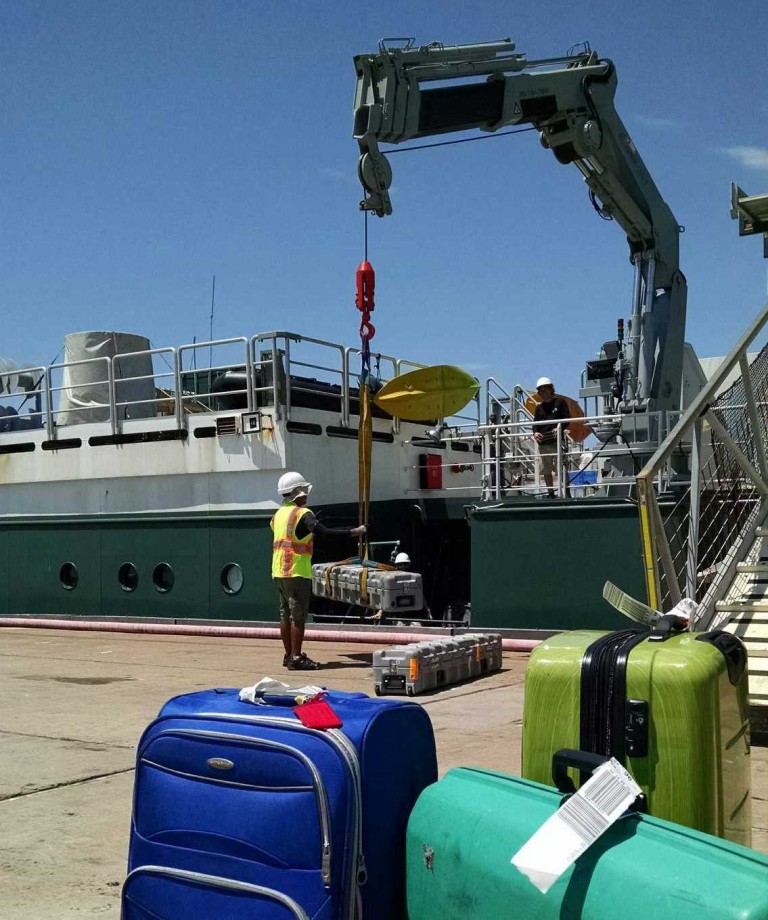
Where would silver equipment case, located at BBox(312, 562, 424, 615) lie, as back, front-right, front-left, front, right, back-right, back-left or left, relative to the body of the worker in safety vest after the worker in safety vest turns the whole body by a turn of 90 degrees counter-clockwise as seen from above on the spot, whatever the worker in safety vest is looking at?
right

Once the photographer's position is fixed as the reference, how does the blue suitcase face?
facing the viewer and to the left of the viewer

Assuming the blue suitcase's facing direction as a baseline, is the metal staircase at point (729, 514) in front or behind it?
behind

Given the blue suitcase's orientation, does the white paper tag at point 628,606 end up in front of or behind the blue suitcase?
behind

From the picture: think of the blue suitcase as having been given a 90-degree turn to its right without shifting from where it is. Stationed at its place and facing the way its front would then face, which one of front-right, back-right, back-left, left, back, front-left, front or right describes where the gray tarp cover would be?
front-right

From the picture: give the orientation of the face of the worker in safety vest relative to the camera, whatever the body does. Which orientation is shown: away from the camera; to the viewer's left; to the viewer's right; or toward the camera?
to the viewer's right

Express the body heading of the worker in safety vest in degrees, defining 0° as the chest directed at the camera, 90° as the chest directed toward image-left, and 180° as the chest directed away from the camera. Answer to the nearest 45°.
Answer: approximately 225°

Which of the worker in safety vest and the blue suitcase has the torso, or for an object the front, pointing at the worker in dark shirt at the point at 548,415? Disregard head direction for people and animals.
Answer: the worker in safety vest

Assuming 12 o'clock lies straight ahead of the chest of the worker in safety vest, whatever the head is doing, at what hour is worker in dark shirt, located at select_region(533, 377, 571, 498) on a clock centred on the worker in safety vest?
The worker in dark shirt is roughly at 12 o'clock from the worker in safety vest.

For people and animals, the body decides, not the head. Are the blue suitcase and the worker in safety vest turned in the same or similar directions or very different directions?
very different directions
